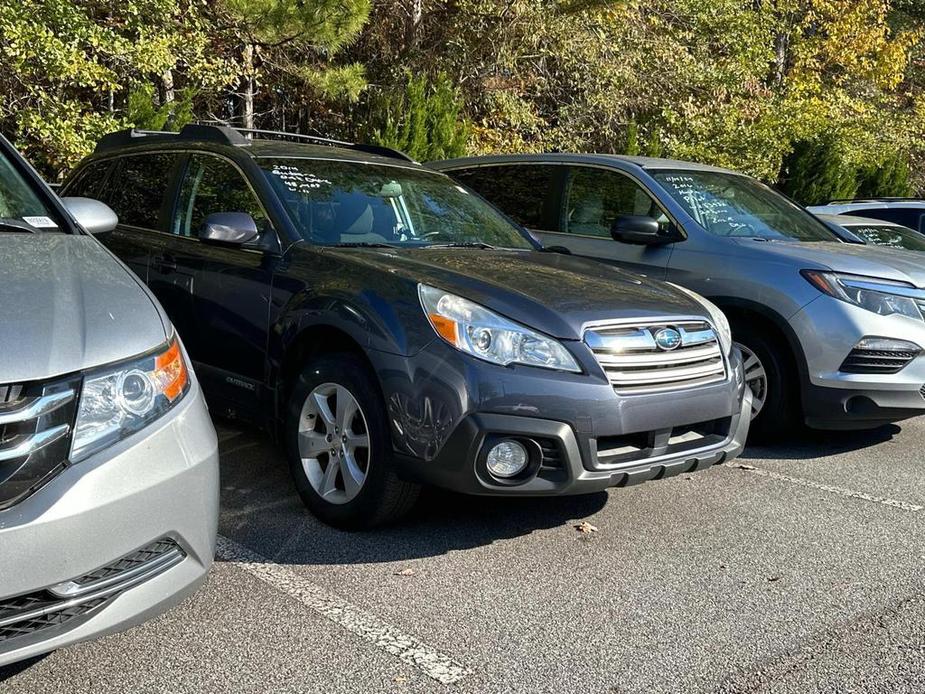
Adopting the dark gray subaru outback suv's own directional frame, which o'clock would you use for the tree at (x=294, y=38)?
The tree is roughly at 7 o'clock from the dark gray subaru outback suv.

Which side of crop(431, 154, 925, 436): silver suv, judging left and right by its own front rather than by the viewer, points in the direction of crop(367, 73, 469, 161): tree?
back

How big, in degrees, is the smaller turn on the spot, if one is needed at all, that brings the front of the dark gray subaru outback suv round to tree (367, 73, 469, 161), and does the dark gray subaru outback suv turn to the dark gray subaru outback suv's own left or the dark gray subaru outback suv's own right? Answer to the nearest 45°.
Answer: approximately 135° to the dark gray subaru outback suv's own left

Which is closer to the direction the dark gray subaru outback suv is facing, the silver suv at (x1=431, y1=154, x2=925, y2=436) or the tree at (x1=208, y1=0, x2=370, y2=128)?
the silver suv

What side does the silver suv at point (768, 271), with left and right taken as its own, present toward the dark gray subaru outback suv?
right

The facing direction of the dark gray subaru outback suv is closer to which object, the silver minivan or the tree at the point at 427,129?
the silver minivan

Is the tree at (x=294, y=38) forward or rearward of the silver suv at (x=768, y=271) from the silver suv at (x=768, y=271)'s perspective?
rearward

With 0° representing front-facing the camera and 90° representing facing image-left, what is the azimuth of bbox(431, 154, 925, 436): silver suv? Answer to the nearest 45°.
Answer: approximately 315°

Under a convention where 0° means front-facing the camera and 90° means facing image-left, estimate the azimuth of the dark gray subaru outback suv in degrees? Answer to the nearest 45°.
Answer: approximately 315°

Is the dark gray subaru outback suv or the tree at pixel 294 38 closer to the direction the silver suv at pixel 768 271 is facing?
the dark gray subaru outback suv

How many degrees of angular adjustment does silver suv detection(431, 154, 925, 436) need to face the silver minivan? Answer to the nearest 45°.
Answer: approximately 90° to its right

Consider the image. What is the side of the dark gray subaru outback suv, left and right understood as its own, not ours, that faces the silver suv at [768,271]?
left
